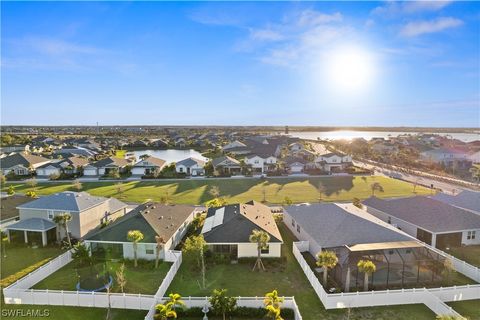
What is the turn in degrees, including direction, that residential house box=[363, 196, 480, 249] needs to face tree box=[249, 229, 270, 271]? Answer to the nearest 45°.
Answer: approximately 90° to its left

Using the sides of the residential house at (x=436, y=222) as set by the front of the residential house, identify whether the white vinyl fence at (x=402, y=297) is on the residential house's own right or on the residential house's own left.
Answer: on the residential house's own left

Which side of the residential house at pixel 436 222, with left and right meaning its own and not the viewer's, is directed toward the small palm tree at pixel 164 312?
left

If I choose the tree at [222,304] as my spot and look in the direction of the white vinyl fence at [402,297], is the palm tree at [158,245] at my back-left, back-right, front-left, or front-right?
back-left

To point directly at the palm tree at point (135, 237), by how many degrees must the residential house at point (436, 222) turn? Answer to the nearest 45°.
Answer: approximately 90° to its left

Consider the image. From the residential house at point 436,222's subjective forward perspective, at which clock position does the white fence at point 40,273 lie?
The white fence is roughly at 9 o'clock from the residential house.

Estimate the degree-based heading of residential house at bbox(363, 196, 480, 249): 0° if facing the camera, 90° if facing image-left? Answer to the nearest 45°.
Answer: approximately 135°

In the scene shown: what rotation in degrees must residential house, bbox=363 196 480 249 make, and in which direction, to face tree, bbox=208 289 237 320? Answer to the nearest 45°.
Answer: approximately 90° to its left

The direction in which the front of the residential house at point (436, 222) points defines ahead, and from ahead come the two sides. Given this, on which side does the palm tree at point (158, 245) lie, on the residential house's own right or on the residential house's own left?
on the residential house's own left

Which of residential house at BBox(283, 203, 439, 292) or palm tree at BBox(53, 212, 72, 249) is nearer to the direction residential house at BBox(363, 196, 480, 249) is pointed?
the palm tree

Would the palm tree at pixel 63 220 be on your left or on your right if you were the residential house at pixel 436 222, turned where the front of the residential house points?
on your left

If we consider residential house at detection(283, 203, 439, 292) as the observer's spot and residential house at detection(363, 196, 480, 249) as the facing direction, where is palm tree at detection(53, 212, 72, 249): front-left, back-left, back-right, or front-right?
back-left

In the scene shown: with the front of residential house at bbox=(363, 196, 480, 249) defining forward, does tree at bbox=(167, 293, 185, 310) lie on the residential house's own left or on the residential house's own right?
on the residential house's own left

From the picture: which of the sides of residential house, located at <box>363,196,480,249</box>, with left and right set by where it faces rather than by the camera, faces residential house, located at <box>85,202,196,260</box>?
left
